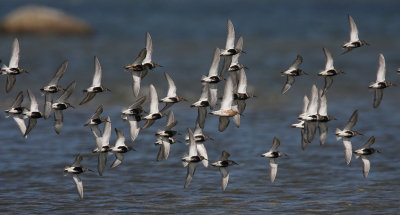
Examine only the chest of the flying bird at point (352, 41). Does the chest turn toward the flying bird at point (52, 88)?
no

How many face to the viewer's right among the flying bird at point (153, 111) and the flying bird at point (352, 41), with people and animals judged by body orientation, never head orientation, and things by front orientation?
2

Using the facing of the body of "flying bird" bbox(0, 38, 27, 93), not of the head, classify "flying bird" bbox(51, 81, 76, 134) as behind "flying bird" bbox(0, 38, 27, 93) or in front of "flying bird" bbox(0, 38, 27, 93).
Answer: in front

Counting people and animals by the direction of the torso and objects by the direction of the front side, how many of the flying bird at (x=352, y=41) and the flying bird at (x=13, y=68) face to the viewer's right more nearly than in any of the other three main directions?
2

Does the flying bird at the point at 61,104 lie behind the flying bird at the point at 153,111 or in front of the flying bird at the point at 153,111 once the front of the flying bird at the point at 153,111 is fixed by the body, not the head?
behind

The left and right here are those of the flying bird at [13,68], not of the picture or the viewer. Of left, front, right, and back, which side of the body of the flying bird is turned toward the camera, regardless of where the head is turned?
right

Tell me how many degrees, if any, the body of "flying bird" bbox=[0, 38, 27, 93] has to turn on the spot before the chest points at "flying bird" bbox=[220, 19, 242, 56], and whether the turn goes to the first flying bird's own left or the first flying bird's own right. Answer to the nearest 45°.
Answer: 0° — it already faces it

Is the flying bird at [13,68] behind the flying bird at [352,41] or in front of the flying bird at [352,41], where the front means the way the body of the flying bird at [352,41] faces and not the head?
behind

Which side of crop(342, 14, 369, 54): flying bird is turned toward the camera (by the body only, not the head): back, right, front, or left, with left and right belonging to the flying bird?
right

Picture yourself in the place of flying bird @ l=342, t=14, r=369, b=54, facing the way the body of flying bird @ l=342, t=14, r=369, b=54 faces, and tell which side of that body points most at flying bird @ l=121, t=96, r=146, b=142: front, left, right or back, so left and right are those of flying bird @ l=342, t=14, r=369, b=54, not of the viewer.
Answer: back

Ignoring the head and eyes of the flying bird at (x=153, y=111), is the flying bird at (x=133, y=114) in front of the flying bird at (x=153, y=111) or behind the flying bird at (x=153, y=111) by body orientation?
behind

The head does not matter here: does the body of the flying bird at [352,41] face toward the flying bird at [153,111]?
no

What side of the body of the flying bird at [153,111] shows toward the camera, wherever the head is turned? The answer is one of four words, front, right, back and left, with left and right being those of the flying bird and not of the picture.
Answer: right

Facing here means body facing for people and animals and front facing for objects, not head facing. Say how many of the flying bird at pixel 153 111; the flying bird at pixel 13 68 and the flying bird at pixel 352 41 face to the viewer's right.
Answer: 3

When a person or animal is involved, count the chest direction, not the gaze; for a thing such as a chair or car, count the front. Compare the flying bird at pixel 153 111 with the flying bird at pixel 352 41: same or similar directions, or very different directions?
same or similar directions

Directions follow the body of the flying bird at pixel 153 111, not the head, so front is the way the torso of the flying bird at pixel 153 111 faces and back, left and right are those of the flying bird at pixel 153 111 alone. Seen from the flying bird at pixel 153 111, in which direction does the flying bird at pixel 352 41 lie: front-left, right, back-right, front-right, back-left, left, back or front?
front
